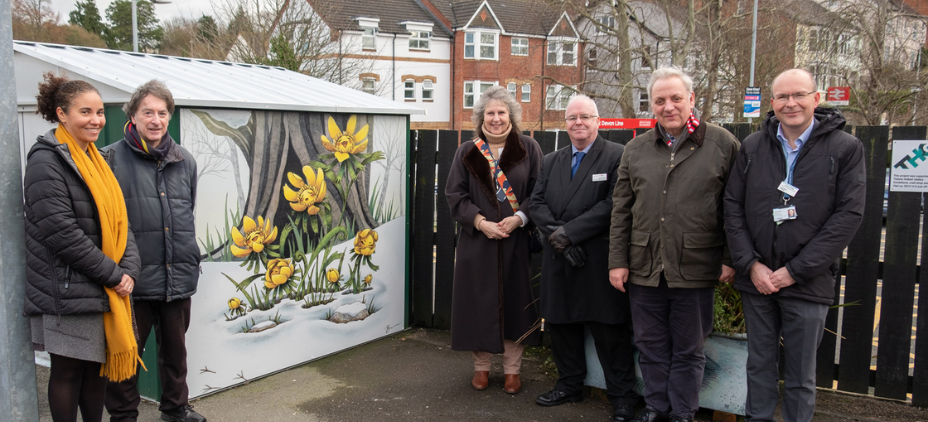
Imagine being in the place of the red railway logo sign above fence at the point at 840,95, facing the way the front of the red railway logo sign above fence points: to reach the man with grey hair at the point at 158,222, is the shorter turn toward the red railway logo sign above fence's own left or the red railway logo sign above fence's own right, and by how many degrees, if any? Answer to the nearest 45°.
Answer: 0° — it already faces them

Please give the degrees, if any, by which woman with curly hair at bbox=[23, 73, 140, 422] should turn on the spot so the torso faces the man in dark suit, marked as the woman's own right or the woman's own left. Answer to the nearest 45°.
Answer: approximately 45° to the woman's own left

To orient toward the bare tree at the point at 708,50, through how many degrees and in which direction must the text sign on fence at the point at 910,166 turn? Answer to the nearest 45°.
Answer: approximately 180°

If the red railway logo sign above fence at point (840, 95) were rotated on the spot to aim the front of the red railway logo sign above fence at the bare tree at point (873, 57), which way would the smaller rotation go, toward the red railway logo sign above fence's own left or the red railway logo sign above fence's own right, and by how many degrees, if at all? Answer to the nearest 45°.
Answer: approximately 180°

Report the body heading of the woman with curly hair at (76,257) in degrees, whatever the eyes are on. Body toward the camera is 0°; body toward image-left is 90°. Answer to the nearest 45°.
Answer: approximately 315°

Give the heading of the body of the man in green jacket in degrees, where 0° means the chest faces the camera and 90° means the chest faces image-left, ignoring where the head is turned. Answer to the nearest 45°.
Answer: approximately 0°

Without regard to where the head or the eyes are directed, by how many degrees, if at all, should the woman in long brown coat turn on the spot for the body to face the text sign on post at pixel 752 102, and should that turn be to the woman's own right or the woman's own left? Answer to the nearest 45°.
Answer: approximately 135° to the woman's own left

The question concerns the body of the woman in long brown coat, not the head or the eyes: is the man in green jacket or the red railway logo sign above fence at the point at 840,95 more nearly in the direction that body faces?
the man in green jacket

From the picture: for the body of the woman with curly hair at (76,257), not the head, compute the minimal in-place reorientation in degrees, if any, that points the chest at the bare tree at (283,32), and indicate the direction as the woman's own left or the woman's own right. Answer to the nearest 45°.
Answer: approximately 135° to the woman's own left
